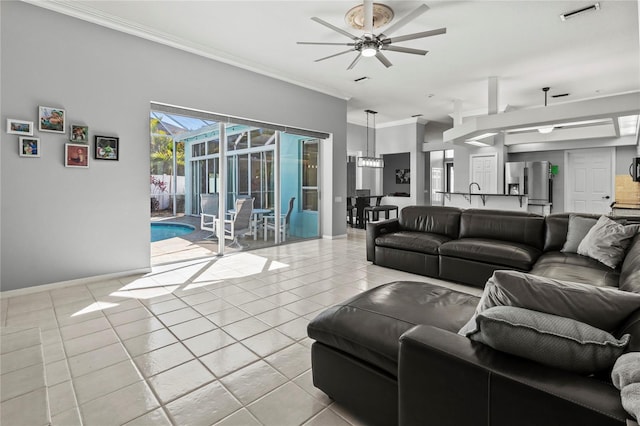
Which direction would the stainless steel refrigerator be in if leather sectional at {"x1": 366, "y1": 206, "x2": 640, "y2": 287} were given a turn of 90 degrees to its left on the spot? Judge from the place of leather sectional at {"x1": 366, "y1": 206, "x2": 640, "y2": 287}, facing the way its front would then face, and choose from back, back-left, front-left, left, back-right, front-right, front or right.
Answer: back-left

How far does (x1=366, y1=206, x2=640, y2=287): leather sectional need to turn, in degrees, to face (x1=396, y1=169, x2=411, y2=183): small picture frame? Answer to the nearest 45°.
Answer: approximately 135° to its right

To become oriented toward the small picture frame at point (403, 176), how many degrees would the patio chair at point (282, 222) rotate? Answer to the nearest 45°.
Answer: approximately 135° to its right

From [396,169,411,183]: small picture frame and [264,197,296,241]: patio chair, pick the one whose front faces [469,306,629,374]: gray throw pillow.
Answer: the small picture frame

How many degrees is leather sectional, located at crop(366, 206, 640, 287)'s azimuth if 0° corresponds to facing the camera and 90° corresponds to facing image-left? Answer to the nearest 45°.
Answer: approximately 45°

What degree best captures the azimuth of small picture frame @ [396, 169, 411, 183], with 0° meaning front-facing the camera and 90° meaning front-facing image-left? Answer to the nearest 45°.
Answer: approximately 0°

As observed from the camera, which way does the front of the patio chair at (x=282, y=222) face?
facing to the left of the viewer

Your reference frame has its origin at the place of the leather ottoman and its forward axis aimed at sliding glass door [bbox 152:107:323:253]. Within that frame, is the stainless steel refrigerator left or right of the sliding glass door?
right

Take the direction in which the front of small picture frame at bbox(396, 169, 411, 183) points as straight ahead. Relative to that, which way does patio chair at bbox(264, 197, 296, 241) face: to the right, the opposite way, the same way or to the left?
to the right

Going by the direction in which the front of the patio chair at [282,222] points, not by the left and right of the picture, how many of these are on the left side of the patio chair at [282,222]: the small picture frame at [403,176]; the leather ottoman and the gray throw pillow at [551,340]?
2

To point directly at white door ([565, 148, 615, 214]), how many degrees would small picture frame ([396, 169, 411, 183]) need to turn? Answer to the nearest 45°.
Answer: approximately 45° to its left

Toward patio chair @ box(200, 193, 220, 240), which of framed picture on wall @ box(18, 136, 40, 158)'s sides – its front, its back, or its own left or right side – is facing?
left

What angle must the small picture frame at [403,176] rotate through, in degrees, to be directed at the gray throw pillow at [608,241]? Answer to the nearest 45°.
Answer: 0° — it already faces it

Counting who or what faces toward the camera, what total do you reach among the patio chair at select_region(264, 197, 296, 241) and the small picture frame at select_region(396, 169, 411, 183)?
1
